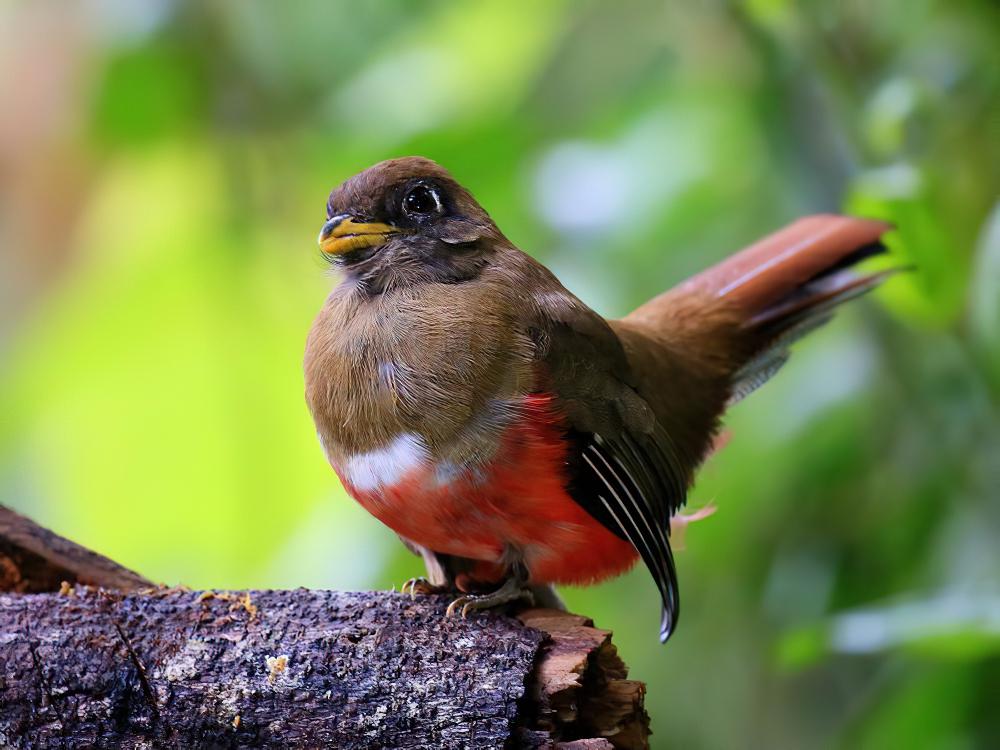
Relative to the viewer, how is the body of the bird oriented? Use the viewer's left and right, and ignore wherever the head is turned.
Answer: facing the viewer and to the left of the viewer

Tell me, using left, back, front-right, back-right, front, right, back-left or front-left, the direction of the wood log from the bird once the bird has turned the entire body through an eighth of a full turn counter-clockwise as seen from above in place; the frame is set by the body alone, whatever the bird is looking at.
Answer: right
